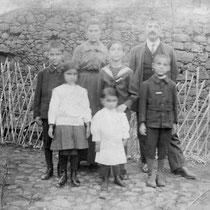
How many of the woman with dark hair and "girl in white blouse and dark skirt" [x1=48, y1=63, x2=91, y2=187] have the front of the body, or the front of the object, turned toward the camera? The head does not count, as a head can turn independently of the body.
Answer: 2

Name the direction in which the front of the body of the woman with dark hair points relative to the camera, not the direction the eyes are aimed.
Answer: toward the camera

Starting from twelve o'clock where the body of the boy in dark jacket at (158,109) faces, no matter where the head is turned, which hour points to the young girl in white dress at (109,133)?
The young girl in white dress is roughly at 2 o'clock from the boy in dark jacket.

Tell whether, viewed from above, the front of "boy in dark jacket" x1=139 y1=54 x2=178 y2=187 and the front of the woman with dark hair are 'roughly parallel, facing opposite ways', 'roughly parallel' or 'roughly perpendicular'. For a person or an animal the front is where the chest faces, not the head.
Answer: roughly parallel

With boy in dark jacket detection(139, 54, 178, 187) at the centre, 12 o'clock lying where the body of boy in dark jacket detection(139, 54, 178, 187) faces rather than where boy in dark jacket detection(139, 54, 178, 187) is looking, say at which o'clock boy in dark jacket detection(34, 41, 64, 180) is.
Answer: boy in dark jacket detection(34, 41, 64, 180) is roughly at 3 o'clock from boy in dark jacket detection(139, 54, 178, 187).

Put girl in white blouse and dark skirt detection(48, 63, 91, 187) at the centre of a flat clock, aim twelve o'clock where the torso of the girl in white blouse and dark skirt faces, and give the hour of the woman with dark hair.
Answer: The woman with dark hair is roughly at 7 o'clock from the girl in white blouse and dark skirt.

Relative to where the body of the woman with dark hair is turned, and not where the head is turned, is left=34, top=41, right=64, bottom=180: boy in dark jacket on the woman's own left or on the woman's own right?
on the woman's own right

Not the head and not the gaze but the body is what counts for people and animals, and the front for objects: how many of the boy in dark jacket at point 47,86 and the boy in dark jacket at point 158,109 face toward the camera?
2

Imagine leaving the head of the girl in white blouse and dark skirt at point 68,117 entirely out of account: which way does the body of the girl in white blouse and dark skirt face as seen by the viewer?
toward the camera

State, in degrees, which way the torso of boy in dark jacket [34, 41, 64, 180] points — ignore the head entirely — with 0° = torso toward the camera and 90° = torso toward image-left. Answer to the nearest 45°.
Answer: approximately 0°

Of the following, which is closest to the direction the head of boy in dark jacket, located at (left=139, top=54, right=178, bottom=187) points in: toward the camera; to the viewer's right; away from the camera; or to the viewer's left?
toward the camera

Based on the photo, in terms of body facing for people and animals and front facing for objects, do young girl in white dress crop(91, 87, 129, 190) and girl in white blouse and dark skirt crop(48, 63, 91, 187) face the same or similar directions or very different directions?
same or similar directions

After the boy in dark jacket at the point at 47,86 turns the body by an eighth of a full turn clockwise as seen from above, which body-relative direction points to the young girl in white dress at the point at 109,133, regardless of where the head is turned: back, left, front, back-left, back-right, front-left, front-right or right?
left

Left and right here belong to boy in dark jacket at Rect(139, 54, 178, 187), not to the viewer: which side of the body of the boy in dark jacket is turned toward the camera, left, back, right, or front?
front

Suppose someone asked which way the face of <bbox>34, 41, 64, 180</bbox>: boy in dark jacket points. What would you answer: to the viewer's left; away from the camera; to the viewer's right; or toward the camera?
toward the camera

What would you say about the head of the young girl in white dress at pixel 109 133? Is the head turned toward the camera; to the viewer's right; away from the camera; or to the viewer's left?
toward the camera

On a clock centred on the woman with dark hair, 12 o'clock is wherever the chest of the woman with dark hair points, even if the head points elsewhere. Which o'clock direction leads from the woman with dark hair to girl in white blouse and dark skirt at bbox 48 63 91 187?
The girl in white blouse and dark skirt is roughly at 1 o'clock from the woman with dark hair.

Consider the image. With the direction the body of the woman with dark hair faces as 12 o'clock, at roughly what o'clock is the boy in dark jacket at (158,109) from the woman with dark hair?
The boy in dark jacket is roughly at 10 o'clock from the woman with dark hair.
